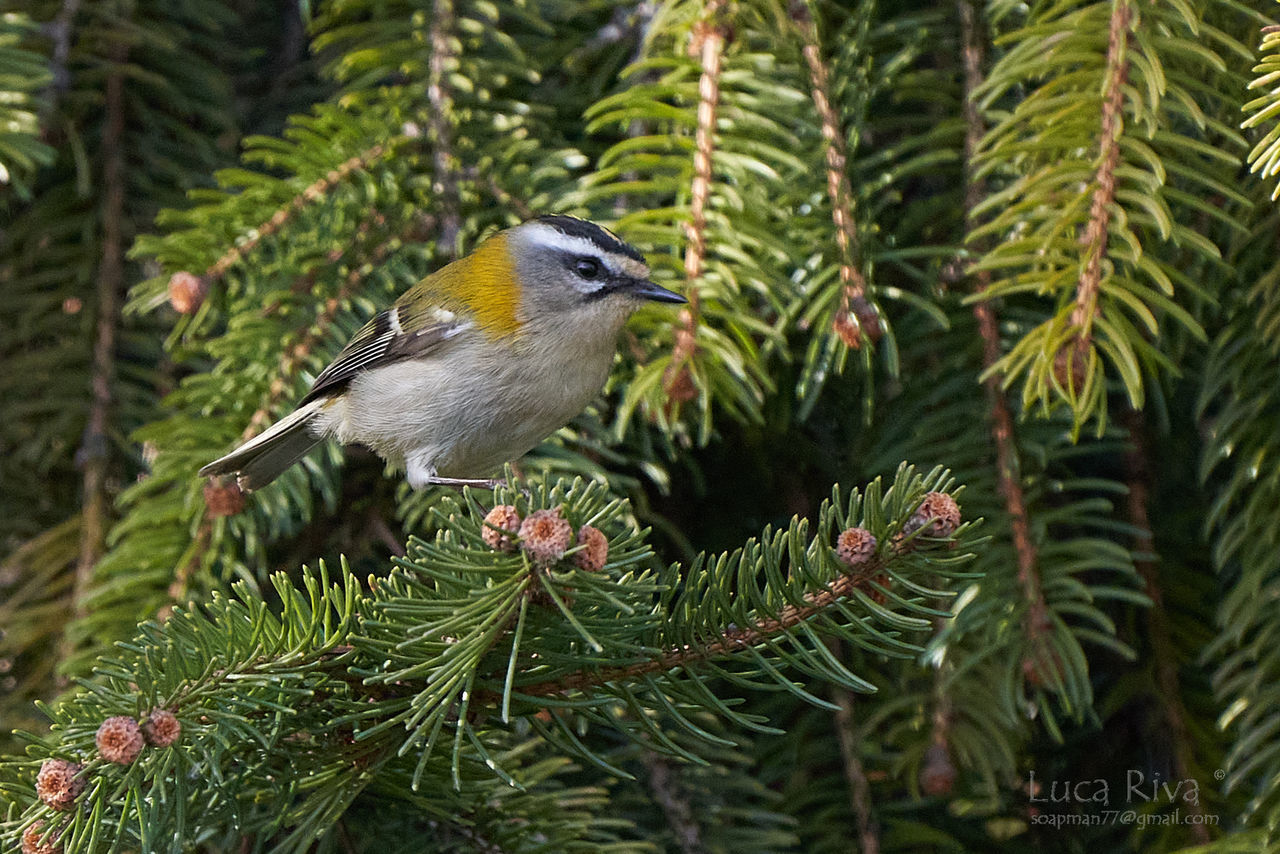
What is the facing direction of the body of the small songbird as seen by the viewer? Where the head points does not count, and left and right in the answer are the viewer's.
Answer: facing to the right of the viewer
